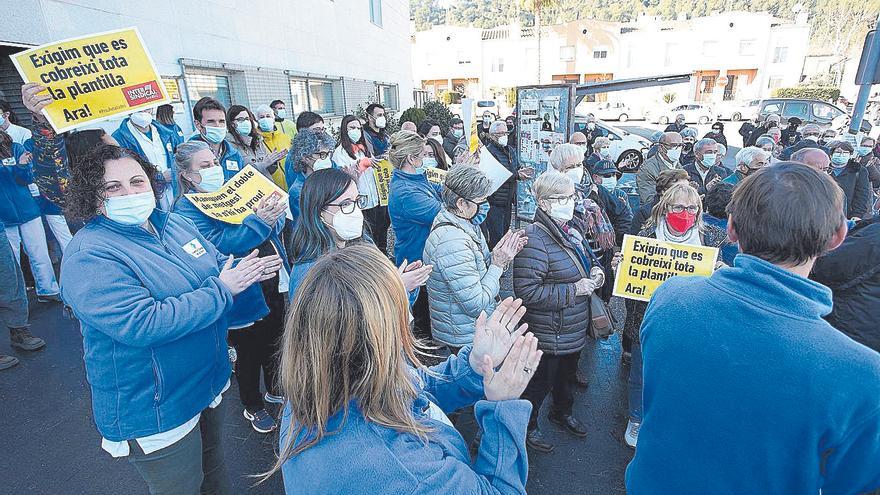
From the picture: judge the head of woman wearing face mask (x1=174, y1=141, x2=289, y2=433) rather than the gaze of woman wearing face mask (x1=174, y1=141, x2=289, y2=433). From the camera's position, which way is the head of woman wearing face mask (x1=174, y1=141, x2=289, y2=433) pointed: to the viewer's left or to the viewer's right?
to the viewer's right

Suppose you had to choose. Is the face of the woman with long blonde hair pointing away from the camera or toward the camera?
away from the camera

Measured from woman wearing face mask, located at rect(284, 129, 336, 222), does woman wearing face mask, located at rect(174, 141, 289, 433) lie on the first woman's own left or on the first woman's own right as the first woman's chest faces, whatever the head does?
on the first woman's own right

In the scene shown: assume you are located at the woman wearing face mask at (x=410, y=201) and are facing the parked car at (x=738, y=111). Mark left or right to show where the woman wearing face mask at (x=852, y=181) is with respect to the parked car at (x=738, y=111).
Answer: right

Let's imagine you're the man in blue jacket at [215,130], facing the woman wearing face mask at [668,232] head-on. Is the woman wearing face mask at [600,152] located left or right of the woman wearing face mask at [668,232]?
left

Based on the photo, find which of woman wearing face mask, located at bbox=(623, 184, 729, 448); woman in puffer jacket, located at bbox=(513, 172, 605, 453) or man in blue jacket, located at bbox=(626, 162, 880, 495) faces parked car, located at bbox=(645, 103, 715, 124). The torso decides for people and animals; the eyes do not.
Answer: the man in blue jacket

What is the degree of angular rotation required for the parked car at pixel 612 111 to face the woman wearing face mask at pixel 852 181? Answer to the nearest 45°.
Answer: approximately 90° to its left

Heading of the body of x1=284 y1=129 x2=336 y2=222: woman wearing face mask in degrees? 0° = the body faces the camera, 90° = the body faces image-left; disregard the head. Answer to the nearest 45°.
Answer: approximately 315°
